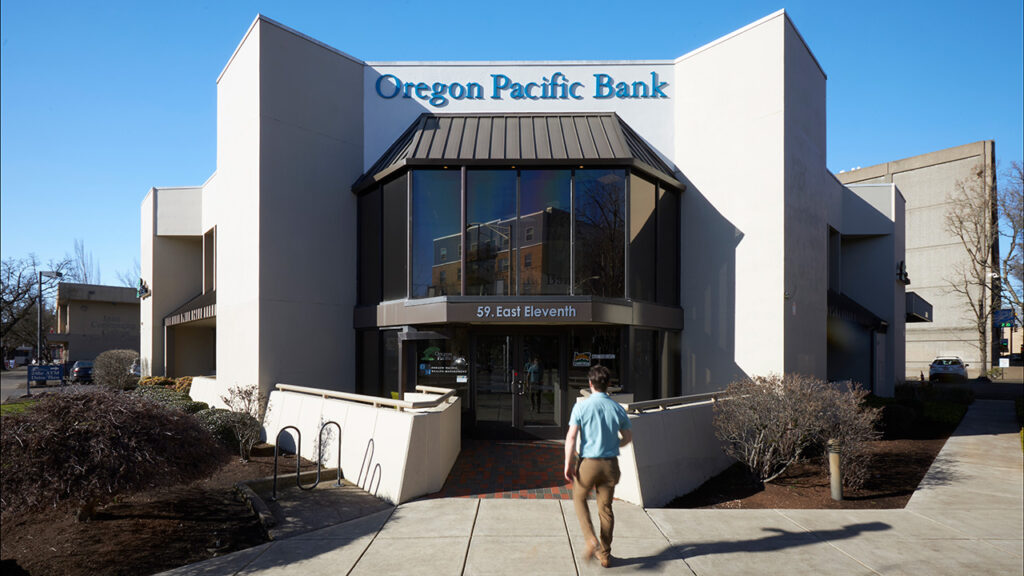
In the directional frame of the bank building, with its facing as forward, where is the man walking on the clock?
The man walking is roughly at 12 o'clock from the bank building.

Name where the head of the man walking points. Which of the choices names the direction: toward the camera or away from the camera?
away from the camera

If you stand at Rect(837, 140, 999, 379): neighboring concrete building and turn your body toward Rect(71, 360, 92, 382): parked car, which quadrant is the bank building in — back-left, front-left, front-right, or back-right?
front-left

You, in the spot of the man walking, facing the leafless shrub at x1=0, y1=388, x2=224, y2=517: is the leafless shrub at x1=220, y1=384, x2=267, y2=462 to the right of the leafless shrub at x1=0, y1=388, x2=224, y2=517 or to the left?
right

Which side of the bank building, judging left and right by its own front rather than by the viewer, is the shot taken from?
front

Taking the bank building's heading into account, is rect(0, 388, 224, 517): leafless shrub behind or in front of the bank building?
in front

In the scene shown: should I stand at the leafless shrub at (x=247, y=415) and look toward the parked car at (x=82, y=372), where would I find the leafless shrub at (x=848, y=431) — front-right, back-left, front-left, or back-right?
back-right
